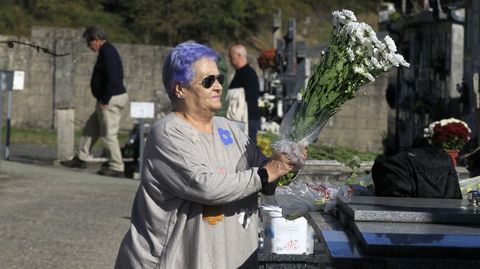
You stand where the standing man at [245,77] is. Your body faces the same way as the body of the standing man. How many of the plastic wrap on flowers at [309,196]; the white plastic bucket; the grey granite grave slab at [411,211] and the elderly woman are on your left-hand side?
4

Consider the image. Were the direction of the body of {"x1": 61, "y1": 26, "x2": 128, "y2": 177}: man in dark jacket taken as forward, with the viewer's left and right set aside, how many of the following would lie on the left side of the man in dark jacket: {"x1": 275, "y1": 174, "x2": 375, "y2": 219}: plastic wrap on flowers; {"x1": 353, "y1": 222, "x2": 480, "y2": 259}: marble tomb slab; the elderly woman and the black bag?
4

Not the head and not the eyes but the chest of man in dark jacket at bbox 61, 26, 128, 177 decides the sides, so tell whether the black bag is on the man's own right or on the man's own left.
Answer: on the man's own left

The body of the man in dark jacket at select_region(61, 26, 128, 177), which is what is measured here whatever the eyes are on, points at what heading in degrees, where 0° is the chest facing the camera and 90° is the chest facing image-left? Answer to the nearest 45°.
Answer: approximately 90°

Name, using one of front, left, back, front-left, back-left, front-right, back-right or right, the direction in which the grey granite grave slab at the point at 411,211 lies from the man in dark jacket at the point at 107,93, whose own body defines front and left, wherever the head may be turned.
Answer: left

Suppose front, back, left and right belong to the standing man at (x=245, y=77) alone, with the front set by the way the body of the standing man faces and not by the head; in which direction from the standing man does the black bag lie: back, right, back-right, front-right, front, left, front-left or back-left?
left

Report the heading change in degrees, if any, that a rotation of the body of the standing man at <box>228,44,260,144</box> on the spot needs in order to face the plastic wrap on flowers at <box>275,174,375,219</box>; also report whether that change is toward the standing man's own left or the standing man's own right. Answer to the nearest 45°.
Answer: approximately 90° to the standing man's own left

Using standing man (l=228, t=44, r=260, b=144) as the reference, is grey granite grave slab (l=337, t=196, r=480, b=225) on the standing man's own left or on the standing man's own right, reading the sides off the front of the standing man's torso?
on the standing man's own left

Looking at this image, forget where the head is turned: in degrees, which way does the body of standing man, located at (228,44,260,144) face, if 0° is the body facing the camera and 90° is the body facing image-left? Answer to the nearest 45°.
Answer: approximately 90°

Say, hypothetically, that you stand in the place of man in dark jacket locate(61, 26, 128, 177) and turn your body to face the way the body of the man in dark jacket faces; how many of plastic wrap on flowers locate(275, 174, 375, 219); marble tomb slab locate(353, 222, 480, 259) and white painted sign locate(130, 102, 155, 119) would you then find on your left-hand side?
2

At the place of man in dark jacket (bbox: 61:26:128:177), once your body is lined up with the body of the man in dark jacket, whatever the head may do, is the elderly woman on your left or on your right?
on your left

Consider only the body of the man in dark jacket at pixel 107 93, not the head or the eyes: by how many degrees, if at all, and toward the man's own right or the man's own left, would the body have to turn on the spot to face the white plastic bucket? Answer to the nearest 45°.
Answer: approximately 90° to the man's own left

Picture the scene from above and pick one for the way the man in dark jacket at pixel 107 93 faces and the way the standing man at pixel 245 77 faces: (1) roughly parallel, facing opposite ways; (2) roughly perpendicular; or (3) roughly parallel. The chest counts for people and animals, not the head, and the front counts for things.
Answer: roughly parallel

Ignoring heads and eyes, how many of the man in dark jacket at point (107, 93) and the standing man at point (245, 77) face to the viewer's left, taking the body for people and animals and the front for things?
2

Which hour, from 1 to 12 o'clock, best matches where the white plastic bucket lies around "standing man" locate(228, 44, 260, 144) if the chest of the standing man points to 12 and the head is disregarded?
The white plastic bucket is roughly at 9 o'clock from the standing man.
